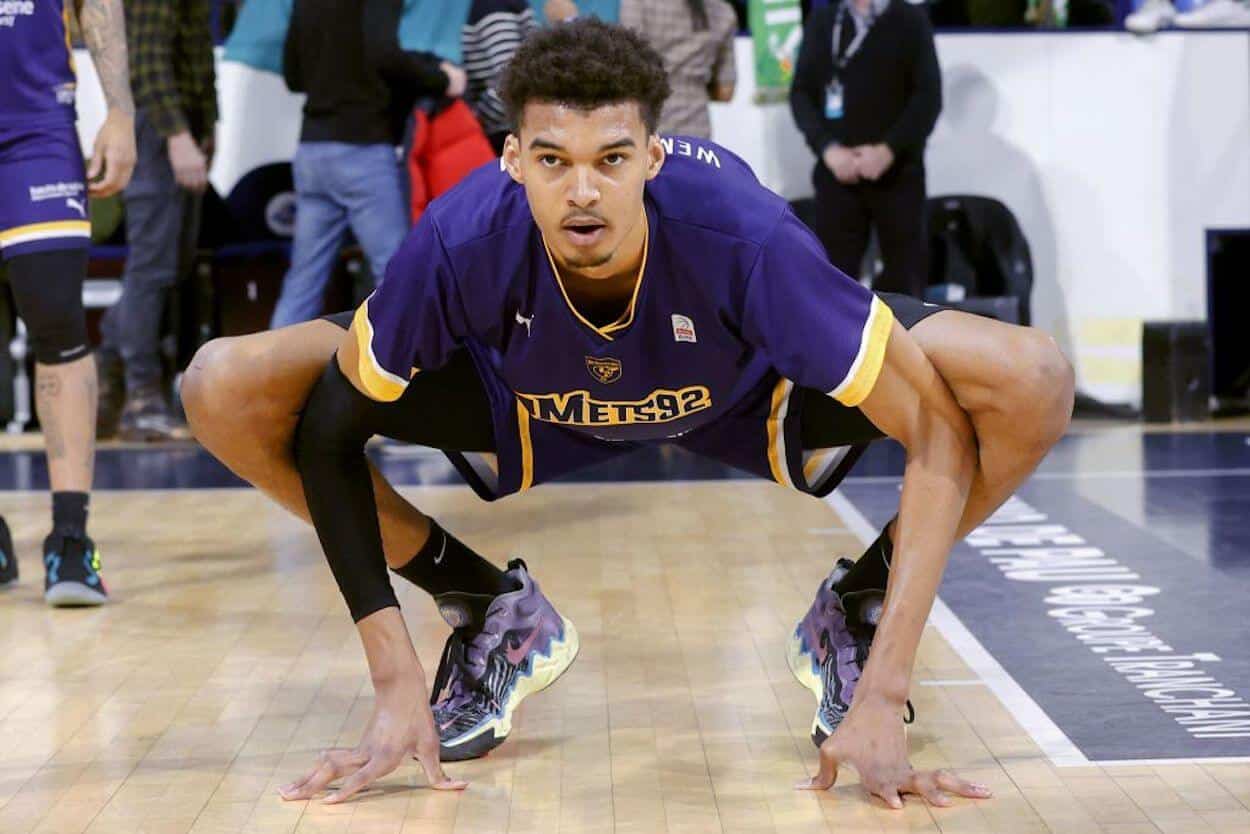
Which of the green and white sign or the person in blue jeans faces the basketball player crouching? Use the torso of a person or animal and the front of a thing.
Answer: the green and white sign

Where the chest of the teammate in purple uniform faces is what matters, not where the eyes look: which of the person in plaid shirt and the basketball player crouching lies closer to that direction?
the basketball player crouching

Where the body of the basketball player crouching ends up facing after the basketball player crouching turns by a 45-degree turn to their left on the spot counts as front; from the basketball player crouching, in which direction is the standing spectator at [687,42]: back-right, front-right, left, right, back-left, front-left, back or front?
back-left

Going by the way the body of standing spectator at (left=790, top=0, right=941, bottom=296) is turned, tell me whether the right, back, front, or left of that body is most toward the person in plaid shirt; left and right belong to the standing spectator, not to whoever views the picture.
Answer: right

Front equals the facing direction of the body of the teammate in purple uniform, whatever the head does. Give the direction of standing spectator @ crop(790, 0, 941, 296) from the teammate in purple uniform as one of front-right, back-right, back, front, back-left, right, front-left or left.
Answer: back-left

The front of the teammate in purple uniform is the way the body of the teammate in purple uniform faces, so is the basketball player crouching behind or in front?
in front

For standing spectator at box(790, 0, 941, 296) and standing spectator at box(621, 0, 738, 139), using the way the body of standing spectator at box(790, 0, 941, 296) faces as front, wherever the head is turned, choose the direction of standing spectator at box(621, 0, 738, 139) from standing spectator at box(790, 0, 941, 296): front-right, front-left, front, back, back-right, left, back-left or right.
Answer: right

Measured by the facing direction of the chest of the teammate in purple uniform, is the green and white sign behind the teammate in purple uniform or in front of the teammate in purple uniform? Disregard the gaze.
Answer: behind

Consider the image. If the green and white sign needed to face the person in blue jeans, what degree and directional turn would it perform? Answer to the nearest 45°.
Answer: approximately 45° to its right

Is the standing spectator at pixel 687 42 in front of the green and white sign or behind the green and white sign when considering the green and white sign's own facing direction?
in front

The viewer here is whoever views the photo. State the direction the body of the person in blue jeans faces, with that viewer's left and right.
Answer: facing away from the viewer and to the right of the viewer
